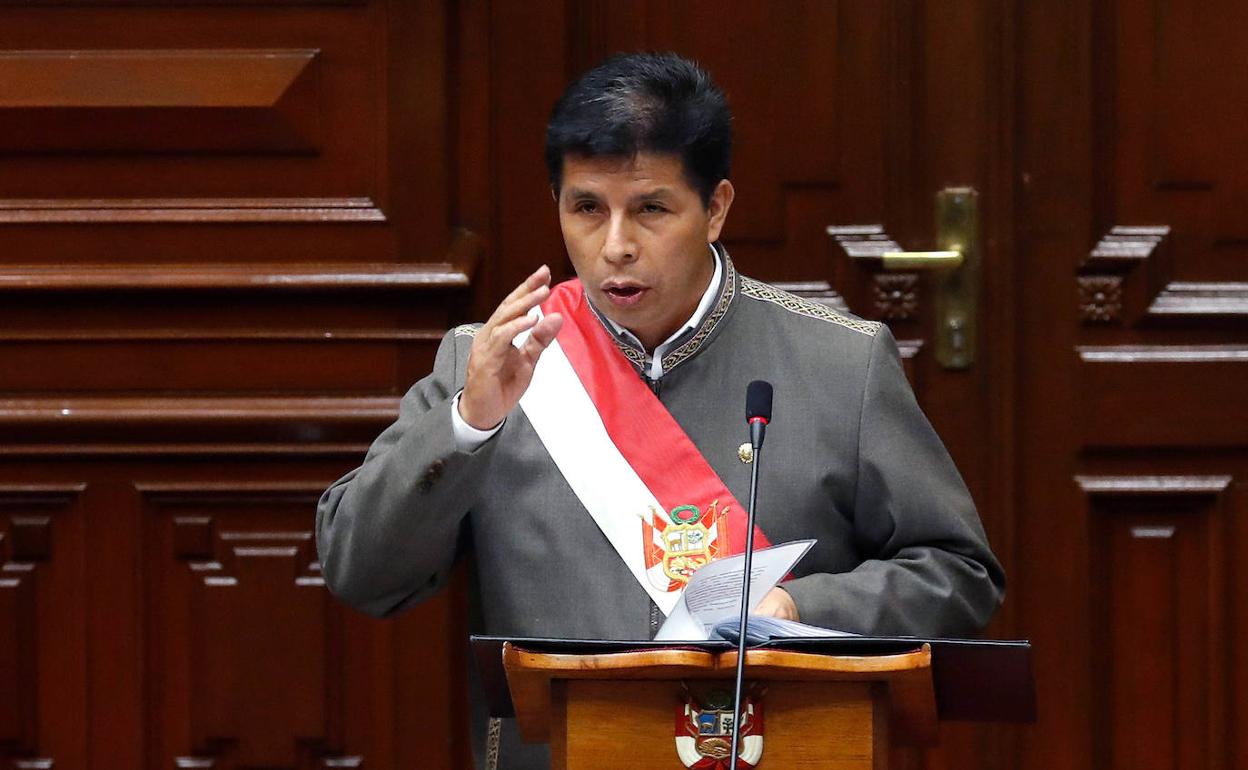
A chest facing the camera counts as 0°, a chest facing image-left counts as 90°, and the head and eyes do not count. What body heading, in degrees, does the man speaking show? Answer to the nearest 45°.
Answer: approximately 0°

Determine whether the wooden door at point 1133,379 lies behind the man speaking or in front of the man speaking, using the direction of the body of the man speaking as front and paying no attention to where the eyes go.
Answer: behind

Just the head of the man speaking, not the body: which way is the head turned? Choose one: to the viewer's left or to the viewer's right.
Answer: to the viewer's left
